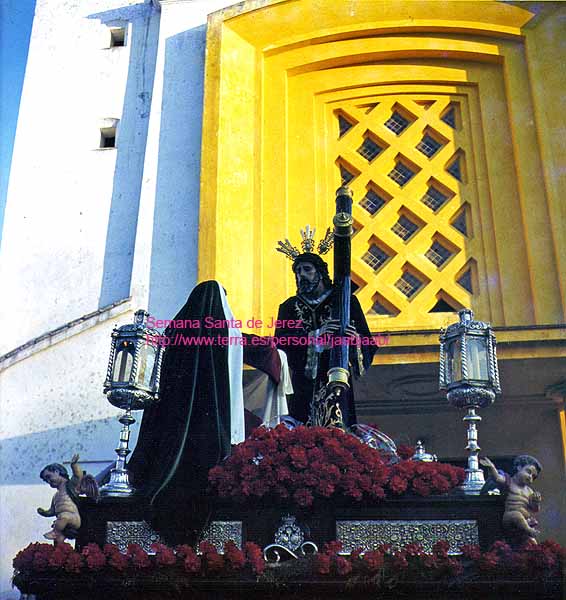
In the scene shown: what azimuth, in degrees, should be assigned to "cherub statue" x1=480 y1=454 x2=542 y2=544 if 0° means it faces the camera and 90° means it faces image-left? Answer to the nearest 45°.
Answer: approximately 315°

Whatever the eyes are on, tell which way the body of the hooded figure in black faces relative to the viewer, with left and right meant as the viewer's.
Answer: facing away from the viewer and to the right of the viewer

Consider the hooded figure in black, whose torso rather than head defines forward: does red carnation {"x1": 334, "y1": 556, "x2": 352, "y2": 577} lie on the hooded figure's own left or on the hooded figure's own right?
on the hooded figure's own right

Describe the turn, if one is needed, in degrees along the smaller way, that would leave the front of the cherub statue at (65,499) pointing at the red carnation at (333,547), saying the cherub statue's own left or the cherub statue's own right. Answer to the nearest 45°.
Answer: approximately 90° to the cherub statue's own left

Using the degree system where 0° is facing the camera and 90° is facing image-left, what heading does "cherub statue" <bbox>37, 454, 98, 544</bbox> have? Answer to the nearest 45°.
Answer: approximately 45°

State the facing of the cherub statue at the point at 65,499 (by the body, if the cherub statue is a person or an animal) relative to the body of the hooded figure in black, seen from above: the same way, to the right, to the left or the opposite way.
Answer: the opposite way

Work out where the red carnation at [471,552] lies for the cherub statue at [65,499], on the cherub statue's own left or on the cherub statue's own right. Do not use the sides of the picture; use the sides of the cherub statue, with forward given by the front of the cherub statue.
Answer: on the cherub statue's own left

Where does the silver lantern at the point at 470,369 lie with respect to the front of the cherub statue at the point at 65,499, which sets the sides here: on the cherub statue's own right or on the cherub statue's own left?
on the cherub statue's own left

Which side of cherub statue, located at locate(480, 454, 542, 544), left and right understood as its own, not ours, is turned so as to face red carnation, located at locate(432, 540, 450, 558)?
right
